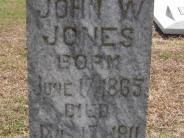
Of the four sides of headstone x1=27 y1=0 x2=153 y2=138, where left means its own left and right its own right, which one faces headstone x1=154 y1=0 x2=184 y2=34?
back

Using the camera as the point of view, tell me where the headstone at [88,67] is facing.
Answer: facing the viewer
